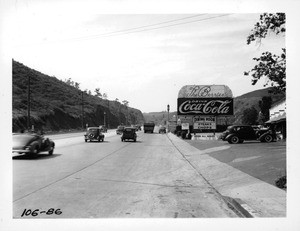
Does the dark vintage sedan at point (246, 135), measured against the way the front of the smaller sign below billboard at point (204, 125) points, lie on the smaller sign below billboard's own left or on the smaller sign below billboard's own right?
on the smaller sign below billboard's own left

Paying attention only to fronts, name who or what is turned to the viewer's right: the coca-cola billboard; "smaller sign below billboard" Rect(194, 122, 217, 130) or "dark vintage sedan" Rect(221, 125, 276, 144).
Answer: the dark vintage sedan

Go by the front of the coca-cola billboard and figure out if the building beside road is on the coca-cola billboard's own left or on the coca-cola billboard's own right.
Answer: on the coca-cola billboard's own left

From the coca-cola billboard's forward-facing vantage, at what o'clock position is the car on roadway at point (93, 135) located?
The car on roadway is roughly at 3 o'clock from the coca-cola billboard.
